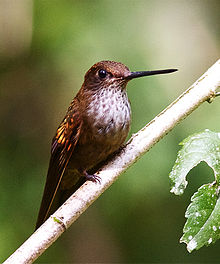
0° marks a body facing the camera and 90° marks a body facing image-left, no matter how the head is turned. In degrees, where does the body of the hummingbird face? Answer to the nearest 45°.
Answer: approximately 315°
